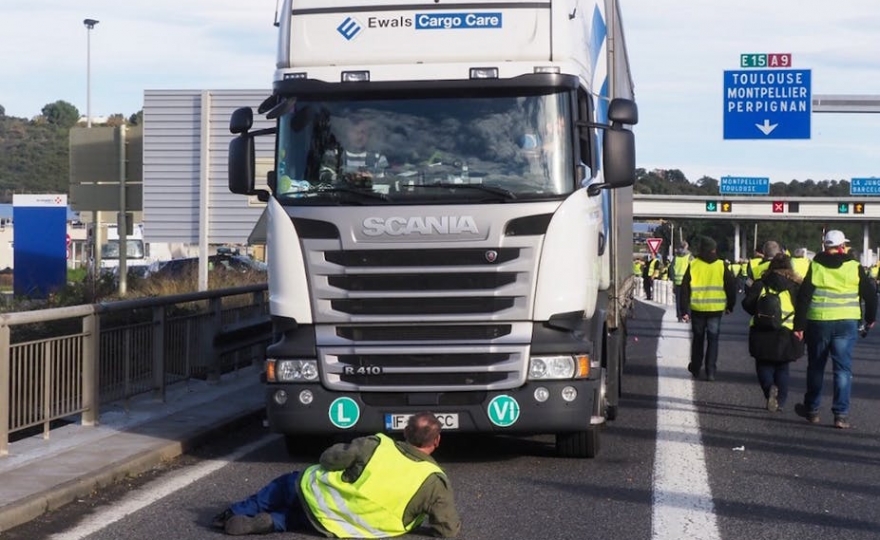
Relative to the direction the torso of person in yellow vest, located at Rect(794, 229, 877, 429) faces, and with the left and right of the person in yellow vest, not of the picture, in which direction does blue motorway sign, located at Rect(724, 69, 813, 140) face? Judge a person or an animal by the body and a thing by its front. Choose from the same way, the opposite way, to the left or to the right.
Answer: the opposite way

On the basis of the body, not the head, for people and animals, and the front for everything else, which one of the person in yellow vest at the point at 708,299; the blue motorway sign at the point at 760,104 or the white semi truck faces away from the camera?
the person in yellow vest

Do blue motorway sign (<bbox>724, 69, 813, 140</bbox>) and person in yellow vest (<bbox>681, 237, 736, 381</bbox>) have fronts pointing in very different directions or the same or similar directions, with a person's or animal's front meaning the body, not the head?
very different directions

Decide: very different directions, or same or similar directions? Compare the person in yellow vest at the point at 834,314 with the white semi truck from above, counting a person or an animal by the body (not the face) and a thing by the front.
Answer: very different directions

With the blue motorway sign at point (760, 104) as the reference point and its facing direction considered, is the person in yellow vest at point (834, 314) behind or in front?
in front

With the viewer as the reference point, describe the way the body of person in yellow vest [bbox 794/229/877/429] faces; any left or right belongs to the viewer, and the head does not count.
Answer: facing away from the viewer

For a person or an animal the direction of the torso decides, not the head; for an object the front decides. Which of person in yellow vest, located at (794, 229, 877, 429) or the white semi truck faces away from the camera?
the person in yellow vest

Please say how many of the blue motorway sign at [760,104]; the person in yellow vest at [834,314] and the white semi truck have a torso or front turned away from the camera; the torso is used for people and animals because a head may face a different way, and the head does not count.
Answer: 1

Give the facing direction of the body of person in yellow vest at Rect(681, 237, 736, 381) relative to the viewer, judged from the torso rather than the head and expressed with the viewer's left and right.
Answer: facing away from the viewer

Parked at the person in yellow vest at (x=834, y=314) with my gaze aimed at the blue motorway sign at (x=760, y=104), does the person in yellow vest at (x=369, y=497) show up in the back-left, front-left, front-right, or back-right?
back-left

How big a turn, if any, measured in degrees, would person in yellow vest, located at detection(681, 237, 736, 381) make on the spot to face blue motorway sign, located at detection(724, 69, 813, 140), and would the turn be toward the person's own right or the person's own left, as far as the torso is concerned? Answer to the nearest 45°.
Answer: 0° — they already face it

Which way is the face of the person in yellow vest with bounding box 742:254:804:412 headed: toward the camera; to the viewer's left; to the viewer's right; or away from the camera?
away from the camera
